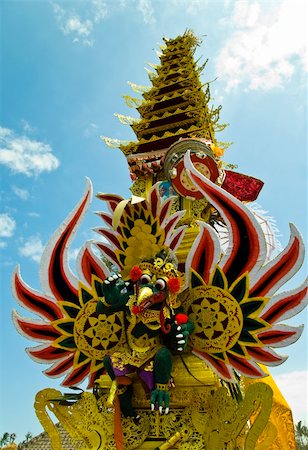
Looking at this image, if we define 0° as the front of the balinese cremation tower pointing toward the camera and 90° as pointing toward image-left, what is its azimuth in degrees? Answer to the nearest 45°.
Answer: approximately 0°
